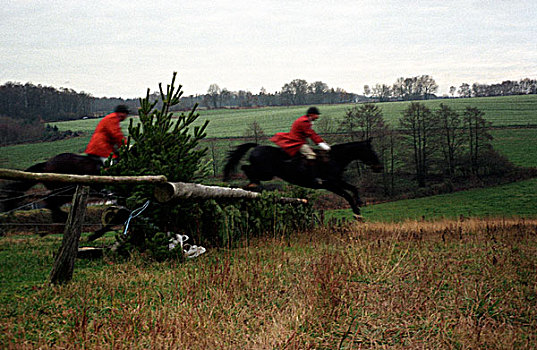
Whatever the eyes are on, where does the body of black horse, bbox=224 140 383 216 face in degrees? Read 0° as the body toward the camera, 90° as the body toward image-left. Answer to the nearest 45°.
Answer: approximately 270°

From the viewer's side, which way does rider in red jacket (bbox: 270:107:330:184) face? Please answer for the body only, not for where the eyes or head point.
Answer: to the viewer's right

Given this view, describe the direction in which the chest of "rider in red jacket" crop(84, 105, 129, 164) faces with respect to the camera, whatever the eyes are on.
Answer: to the viewer's right

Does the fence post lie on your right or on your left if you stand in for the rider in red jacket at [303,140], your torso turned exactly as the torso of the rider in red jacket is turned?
on your right

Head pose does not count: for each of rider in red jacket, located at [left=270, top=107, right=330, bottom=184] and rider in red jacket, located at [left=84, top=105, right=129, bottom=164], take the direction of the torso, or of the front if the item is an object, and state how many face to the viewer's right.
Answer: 2

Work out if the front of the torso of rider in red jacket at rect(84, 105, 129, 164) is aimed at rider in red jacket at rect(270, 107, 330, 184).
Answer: yes

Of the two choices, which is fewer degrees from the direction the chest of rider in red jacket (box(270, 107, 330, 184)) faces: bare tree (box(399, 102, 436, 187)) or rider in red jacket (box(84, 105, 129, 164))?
the bare tree
